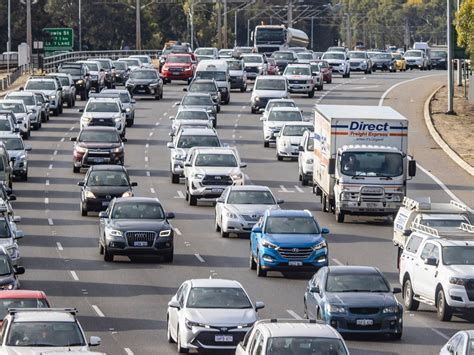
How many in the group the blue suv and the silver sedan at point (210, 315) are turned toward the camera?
2

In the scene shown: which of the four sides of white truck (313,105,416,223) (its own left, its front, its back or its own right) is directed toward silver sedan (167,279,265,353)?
front

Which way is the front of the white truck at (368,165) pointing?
toward the camera

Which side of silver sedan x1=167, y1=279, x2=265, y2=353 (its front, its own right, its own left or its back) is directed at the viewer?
front

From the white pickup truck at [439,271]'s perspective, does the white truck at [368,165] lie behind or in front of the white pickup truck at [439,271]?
behind

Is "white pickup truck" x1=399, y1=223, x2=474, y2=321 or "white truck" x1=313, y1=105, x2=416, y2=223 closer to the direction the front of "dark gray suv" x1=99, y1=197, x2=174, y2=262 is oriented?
the white pickup truck

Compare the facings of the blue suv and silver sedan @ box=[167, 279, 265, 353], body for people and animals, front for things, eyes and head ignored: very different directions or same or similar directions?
same or similar directions

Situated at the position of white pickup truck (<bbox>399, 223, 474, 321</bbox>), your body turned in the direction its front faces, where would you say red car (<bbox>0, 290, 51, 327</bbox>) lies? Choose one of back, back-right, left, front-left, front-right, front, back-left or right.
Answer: right

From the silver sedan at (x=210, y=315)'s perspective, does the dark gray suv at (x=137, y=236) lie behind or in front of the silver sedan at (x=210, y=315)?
behind

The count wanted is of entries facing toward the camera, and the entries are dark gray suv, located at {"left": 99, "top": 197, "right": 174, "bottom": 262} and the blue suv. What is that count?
2

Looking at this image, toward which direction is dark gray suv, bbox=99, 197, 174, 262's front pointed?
toward the camera

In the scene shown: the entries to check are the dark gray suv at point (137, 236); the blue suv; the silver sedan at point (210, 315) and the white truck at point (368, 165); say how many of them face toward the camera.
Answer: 4

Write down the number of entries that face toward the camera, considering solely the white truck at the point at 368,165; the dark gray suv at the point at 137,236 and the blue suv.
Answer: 3

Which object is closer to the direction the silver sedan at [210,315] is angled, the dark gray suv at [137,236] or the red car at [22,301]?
the red car

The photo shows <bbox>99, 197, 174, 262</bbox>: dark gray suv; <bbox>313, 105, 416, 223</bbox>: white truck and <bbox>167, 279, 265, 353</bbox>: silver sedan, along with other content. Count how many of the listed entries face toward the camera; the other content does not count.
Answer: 3

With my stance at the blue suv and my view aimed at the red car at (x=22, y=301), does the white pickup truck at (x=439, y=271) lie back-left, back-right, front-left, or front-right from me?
front-left
